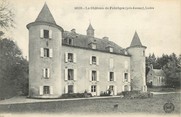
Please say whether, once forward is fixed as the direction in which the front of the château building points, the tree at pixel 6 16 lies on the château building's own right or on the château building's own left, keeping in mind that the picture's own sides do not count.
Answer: on the château building's own right
